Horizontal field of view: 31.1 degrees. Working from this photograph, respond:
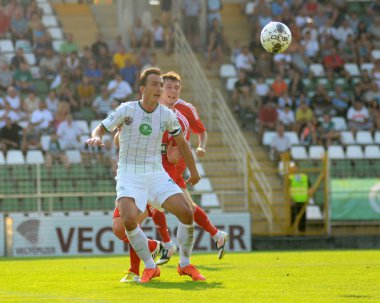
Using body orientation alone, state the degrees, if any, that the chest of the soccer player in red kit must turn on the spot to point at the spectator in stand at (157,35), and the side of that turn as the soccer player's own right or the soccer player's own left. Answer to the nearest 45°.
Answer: approximately 135° to the soccer player's own right

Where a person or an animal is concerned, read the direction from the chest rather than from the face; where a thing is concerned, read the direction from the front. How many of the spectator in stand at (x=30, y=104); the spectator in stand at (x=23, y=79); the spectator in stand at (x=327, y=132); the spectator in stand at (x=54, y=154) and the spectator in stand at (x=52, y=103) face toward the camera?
5

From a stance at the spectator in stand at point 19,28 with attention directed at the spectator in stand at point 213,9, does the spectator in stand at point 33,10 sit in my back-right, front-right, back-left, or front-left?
front-left

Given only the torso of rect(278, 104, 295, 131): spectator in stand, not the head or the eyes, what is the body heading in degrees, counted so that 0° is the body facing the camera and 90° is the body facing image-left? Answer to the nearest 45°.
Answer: approximately 0°

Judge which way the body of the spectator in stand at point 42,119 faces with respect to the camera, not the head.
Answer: toward the camera

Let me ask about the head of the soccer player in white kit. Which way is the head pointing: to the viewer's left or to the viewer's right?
to the viewer's right

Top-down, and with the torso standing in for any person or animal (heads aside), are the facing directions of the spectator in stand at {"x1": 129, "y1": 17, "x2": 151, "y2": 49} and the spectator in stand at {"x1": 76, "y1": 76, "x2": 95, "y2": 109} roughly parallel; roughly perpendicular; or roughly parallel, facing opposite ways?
roughly parallel

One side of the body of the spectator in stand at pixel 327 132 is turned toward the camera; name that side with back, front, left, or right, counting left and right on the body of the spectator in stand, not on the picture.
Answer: front

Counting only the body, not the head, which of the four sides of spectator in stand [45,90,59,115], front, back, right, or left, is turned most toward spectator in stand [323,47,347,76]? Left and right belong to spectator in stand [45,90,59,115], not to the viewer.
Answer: left

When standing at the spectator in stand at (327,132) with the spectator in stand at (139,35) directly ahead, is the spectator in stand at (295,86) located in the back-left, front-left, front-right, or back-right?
front-right

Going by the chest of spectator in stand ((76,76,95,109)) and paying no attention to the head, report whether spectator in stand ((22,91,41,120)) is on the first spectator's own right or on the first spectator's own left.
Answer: on the first spectator's own right

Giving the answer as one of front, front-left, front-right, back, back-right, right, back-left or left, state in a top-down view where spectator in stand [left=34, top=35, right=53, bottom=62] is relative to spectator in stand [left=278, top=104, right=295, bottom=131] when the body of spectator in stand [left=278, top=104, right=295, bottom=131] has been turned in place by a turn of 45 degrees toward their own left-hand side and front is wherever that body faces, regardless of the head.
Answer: back-right

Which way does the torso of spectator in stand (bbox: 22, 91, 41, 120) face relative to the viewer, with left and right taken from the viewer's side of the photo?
facing the viewer
